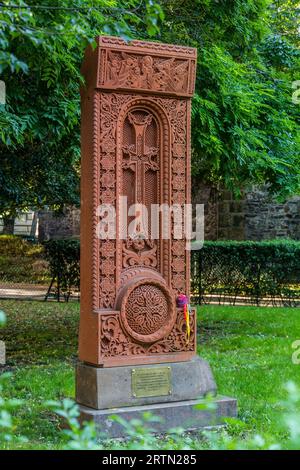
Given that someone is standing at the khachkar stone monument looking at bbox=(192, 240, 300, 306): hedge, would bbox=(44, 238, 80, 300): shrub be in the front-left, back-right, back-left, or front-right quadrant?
front-left

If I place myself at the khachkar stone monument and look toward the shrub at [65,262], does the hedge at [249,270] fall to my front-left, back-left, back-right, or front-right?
front-right

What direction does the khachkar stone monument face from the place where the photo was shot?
facing the viewer and to the right of the viewer

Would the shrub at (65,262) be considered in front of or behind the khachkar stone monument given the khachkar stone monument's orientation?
behind

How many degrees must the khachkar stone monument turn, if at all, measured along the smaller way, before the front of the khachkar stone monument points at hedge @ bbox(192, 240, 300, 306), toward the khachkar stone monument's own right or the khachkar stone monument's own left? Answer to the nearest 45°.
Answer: approximately 135° to the khachkar stone monument's own left

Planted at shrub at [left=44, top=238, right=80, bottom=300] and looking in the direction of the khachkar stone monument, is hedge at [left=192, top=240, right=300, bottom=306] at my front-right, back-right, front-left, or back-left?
front-left

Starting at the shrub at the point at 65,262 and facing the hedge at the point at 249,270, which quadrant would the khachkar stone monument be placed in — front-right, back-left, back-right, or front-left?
front-right
